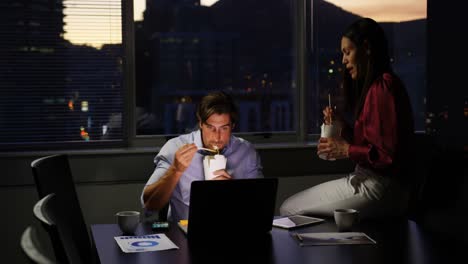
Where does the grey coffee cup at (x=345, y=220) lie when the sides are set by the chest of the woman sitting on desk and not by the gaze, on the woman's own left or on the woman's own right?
on the woman's own left

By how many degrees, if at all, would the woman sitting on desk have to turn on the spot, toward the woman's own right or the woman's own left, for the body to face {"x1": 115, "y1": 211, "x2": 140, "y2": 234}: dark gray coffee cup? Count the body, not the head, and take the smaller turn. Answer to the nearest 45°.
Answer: approximately 45° to the woman's own left

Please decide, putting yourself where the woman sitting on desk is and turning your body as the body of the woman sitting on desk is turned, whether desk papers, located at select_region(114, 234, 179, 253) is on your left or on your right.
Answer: on your left

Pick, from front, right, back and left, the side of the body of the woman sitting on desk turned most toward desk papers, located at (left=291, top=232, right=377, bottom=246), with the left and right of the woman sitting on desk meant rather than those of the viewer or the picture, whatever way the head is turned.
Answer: left

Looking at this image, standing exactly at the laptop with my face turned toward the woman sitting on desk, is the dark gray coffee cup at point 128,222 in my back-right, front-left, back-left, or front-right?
back-left

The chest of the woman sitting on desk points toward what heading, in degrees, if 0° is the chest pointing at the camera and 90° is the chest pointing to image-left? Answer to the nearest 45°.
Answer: approximately 90°

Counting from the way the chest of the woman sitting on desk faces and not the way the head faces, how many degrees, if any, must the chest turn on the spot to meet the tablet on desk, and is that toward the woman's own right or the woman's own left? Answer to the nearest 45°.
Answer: approximately 45° to the woman's own left
